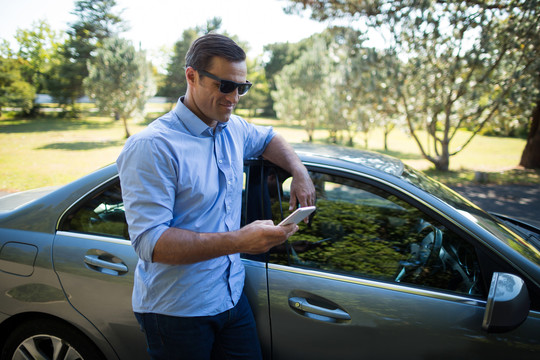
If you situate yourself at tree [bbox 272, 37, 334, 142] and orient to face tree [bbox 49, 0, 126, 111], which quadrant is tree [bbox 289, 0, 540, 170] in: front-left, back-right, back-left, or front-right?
back-left

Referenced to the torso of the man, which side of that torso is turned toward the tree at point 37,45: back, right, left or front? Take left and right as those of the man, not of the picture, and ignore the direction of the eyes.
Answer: back

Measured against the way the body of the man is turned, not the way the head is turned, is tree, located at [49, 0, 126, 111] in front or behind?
behind

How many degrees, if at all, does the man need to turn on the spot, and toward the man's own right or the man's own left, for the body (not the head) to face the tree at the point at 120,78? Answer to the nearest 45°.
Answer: approximately 135° to the man's own left

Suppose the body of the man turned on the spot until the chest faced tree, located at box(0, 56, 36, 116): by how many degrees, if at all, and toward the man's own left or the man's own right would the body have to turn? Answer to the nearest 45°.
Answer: approximately 180°

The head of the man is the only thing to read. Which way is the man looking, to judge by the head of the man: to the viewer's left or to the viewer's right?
to the viewer's right

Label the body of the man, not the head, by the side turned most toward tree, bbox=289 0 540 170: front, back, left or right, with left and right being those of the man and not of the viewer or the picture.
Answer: left

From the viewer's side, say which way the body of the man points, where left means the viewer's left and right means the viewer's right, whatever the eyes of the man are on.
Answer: facing the viewer and to the right of the viewer

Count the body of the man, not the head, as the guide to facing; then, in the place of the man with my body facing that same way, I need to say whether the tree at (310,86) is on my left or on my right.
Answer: on my left
